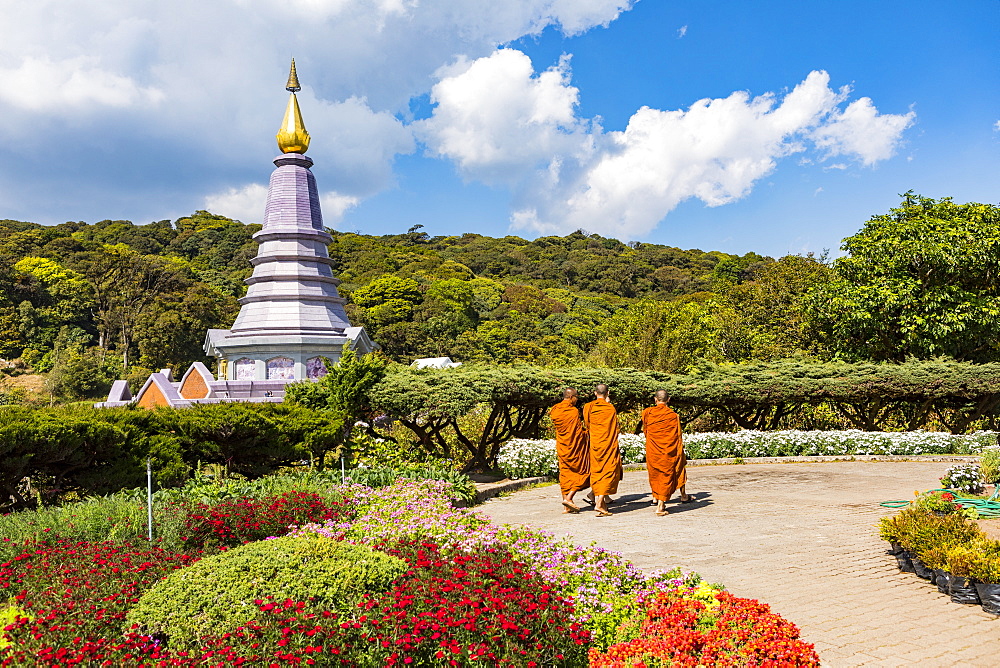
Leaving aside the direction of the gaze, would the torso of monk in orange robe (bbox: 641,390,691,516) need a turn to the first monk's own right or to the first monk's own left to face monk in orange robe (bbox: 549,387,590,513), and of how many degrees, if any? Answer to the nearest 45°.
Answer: approximately 90° to the first monk's own left

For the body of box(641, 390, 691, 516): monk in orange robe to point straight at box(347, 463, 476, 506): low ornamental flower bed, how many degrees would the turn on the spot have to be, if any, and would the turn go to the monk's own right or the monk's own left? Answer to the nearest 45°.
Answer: approximately 90° to the monk's own left

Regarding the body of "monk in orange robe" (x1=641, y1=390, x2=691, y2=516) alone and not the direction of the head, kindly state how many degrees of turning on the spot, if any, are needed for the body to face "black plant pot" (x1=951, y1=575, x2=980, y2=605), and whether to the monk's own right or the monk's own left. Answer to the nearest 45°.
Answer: approximately 135° to the monk's own right

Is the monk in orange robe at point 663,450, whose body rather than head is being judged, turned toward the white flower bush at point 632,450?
yes

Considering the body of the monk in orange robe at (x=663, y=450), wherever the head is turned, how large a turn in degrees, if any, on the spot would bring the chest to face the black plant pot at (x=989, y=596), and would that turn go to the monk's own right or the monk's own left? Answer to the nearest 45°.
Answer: approximately 135° to the monk's own right

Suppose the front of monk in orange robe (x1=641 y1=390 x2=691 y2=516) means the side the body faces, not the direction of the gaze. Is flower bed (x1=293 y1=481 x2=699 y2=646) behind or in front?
behind

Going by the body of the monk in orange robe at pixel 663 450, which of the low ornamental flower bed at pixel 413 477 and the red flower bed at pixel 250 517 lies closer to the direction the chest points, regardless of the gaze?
the low ornamental flower bed

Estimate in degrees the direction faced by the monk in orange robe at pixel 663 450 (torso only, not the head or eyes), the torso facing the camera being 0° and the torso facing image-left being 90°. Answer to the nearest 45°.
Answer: approximately 180°

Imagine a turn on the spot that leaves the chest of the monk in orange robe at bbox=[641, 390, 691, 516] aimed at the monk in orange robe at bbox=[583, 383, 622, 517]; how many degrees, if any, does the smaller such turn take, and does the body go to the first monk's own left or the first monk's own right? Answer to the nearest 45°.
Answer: approximately 135° to the first monk's own left

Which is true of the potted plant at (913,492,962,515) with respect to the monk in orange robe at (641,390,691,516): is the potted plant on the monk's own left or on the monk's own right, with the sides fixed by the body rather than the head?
on the monk's own right
